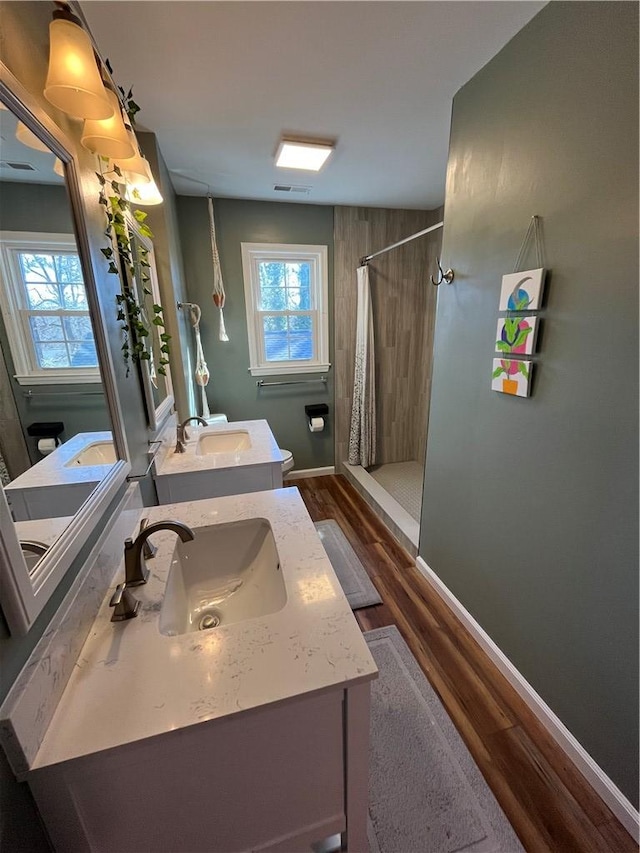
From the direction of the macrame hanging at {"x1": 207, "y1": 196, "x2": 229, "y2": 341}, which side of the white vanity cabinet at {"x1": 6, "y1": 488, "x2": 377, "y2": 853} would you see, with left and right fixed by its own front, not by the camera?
left

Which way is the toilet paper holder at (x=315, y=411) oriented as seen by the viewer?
toward the camera

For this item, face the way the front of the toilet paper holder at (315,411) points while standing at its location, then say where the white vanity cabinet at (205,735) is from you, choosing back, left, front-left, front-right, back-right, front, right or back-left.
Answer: front

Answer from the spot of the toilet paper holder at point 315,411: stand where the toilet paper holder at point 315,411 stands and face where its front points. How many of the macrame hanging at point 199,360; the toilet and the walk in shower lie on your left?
1

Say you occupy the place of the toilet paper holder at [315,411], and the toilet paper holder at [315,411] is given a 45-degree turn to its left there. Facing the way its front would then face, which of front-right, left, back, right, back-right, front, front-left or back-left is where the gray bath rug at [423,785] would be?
front-right

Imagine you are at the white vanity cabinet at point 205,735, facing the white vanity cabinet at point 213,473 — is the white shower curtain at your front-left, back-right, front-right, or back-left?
front-right

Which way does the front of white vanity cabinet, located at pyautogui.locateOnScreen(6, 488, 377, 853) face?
to the viewer's right

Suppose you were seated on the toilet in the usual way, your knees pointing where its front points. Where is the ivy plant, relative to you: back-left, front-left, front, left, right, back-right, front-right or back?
right

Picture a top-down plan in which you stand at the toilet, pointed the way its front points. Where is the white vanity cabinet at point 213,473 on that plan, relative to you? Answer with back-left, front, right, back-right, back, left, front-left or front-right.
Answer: right
